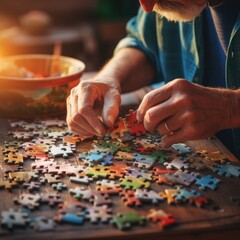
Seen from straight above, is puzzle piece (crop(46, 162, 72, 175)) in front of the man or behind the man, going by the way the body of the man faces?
in front

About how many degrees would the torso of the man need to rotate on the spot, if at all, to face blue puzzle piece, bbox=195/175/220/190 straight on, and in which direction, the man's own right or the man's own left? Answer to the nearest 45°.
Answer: approximately 45° to the man's own left

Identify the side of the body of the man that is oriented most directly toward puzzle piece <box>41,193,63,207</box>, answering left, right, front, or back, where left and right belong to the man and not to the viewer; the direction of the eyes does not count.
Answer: front

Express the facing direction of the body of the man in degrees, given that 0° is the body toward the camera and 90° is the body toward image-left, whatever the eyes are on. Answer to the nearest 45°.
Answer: approximately 45°

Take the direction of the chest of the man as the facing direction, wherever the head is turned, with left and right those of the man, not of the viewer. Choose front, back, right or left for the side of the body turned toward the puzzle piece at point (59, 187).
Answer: front

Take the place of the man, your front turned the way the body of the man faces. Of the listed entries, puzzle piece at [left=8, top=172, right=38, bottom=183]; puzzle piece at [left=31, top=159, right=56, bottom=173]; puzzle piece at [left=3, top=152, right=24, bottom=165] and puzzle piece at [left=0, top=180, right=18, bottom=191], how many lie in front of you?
4

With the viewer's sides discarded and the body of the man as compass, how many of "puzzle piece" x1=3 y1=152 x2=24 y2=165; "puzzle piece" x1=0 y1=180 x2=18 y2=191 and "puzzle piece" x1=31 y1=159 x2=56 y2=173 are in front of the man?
3

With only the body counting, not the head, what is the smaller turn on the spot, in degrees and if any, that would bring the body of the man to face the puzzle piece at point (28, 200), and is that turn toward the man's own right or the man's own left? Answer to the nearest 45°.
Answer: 0° — they already face it

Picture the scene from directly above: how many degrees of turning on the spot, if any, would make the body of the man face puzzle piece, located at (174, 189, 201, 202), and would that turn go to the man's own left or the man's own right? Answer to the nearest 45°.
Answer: approximately 45° to the man's own left

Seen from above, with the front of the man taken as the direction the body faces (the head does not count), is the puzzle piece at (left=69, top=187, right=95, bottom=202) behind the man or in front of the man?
in front

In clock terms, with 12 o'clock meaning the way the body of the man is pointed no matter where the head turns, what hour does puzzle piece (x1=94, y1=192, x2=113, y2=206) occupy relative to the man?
The puzzle piece is roughly at 11 o'clock from the man.

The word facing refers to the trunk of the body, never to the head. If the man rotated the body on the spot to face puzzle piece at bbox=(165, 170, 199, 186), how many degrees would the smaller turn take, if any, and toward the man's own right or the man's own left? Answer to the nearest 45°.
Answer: approximately 45° to the man's own left
